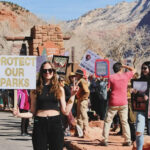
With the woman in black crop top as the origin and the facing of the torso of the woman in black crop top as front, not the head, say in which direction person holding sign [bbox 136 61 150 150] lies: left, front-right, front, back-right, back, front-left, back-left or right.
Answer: back-left

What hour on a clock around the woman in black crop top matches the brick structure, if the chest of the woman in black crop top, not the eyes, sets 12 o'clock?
The brick structure is roughly at 6 o'clock from the woman in black crop top.

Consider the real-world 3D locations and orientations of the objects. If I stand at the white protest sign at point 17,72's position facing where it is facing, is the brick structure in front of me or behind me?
behind

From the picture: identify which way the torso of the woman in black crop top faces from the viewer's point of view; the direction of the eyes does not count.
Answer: toward the camera
